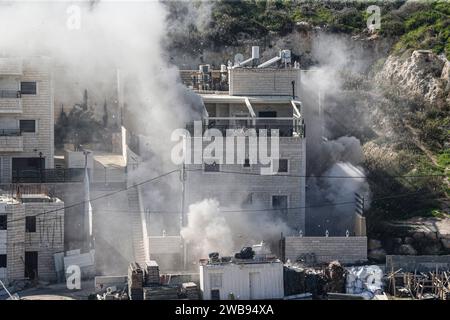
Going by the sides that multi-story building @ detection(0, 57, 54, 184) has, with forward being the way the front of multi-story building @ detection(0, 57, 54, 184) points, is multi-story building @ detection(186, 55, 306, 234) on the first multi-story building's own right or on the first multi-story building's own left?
on the first multi-story building's own left

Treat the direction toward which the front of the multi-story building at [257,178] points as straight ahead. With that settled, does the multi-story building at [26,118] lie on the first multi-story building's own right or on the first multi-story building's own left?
on the first multi-story building's own right

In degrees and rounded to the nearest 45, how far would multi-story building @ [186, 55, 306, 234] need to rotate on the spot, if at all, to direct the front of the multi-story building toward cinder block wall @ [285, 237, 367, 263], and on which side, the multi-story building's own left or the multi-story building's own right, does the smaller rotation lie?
approximately 45° to the multi-story building's own left

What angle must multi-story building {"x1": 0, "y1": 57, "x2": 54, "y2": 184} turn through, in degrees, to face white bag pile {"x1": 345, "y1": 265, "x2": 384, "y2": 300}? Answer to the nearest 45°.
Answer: approximately 45° to its left

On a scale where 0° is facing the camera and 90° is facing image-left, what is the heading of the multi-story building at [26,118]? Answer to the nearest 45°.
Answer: approximately 0°

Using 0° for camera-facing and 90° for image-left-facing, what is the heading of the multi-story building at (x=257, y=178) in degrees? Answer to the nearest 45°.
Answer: approximately 0°

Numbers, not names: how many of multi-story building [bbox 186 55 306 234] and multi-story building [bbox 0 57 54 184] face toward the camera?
2
